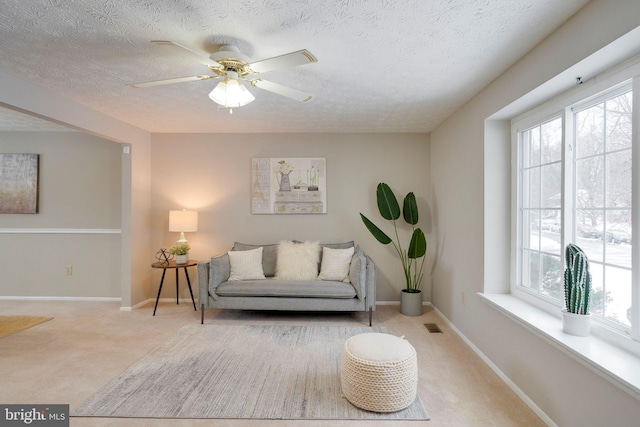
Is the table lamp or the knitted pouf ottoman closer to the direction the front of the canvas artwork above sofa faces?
the knitted pouf ottoman

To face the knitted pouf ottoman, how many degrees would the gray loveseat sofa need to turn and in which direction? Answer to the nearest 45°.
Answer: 0° — it already faces it

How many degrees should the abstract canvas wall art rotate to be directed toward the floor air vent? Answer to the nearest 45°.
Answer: approximately 45° to its left

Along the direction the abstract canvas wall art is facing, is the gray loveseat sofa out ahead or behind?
ahead

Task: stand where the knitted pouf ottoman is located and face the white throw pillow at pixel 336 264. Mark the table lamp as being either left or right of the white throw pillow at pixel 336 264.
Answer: left

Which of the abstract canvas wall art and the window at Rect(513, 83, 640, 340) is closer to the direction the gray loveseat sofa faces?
the window

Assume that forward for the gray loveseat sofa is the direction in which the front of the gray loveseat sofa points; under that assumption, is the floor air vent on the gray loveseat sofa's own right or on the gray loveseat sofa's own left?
on the gray loveseat sofa's own left

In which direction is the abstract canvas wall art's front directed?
toward the camera

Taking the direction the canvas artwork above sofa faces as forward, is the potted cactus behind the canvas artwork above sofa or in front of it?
in front

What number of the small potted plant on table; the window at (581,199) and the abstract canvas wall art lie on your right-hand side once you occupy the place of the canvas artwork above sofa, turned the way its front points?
2

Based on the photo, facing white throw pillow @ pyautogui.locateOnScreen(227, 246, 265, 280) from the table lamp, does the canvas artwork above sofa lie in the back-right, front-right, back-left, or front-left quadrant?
front-left

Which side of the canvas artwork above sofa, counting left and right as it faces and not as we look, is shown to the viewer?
front

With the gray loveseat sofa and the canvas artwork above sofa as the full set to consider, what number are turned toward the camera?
2

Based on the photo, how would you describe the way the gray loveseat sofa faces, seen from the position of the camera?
facing the viewer
